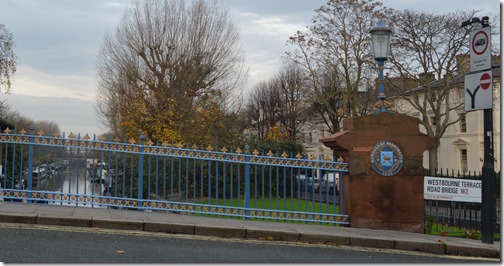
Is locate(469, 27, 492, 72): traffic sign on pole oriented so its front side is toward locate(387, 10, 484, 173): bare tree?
no

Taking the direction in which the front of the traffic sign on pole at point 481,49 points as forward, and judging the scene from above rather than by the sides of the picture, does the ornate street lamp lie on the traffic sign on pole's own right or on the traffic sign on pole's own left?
on the traffic sign on pole's own right

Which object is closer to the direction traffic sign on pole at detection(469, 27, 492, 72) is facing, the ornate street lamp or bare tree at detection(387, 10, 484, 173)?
the ornate street lamp
